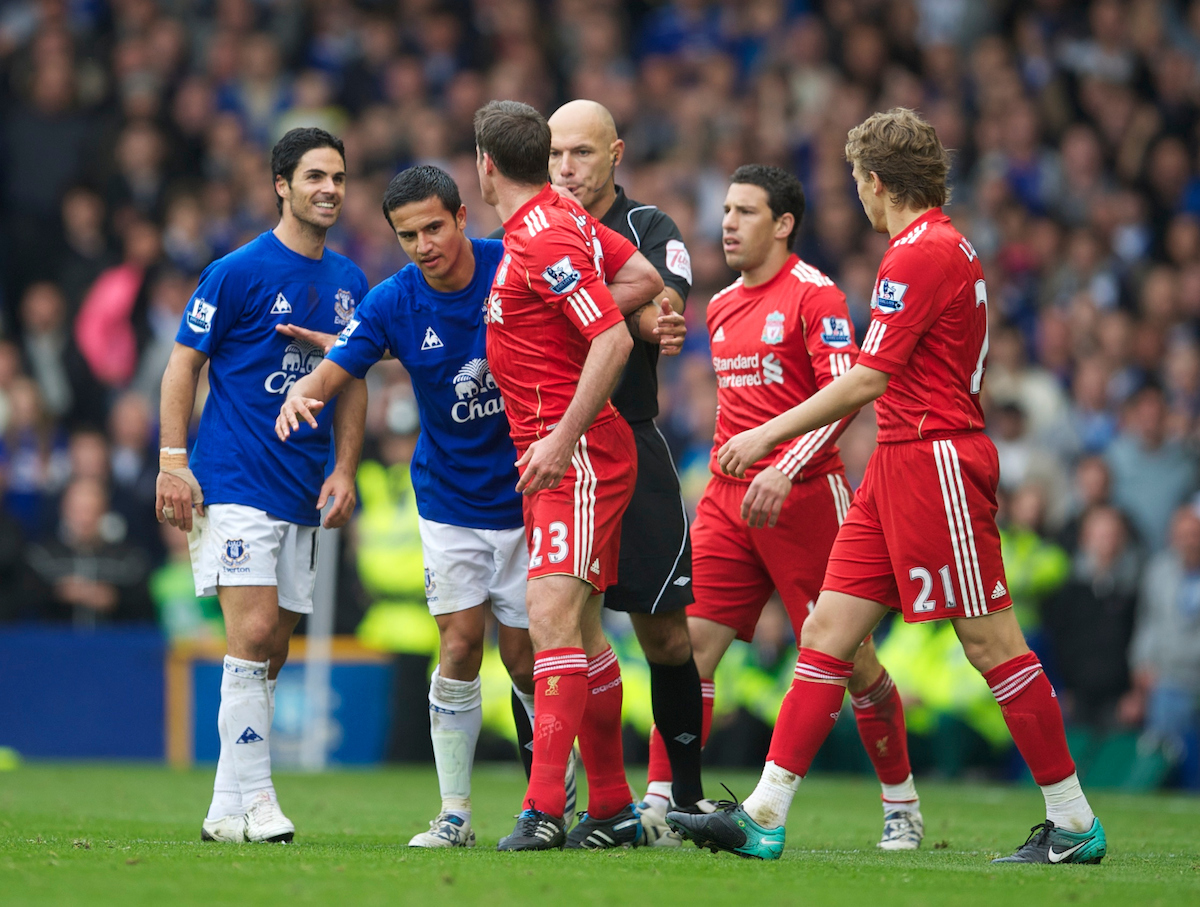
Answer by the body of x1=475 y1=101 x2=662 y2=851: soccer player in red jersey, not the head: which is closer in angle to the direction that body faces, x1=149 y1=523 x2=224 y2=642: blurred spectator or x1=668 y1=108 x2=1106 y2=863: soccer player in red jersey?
the blurred spectator

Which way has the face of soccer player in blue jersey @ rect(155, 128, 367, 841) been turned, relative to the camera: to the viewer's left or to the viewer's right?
to the viewer's right

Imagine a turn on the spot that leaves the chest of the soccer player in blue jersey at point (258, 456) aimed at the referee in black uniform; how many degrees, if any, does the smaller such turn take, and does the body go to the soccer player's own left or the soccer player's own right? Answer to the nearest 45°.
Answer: approximately 45° to the soccer player's own left

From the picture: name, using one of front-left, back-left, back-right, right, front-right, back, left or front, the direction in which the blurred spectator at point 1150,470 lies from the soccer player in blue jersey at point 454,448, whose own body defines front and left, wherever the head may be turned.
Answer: back-left

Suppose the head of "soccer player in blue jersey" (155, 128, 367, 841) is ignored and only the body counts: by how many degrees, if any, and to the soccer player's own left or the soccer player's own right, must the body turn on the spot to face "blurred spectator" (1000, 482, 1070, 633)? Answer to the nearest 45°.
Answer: approximately 90° to the soccer player's own left

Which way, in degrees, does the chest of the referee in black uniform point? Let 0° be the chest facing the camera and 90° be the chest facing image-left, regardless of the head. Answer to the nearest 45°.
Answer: approximately 45°

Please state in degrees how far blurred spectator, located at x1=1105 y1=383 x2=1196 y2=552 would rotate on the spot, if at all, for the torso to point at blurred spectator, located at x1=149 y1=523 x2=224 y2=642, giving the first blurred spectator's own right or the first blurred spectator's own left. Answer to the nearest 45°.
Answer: approximately 90° to the first blurred spectator's own right
